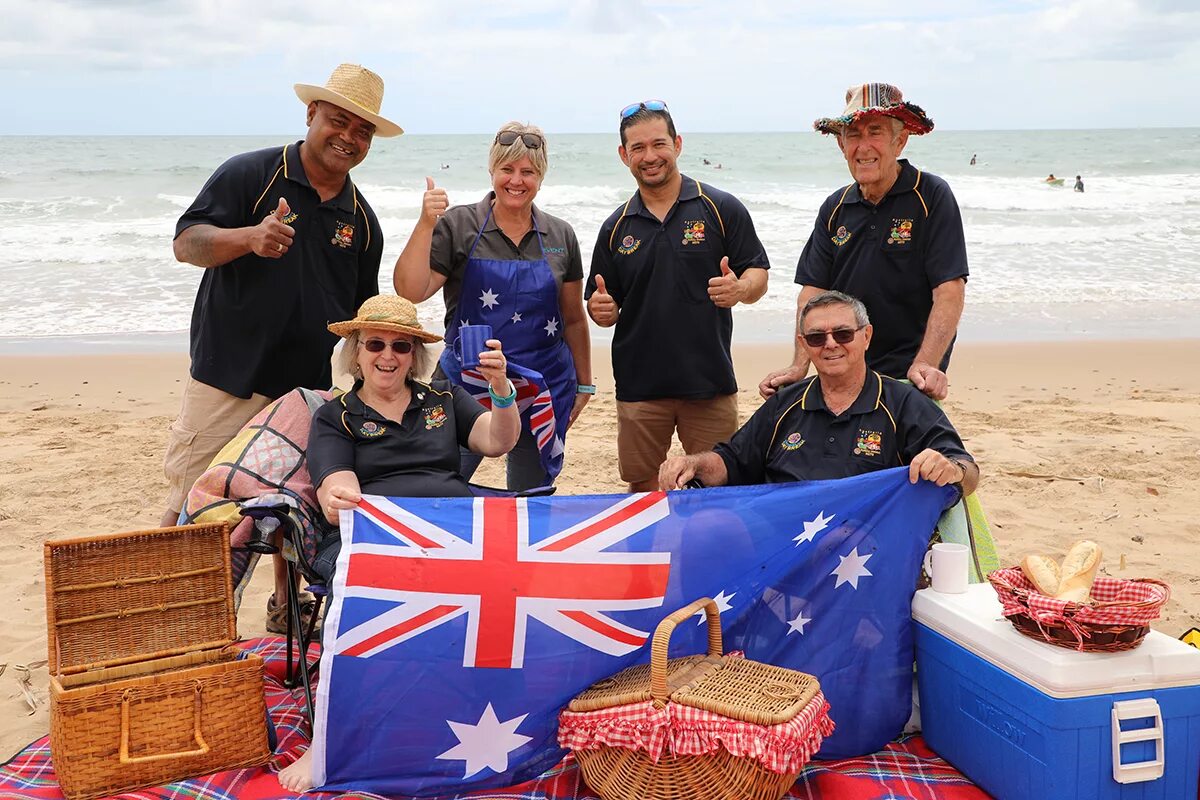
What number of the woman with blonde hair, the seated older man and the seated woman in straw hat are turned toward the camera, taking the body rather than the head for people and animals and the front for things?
3

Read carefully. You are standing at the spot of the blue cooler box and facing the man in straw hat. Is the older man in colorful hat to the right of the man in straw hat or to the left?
right

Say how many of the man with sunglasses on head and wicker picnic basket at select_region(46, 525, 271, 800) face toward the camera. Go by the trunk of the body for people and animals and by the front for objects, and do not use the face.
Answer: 2

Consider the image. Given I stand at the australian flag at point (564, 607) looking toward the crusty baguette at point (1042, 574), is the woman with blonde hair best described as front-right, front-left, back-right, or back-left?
back-left

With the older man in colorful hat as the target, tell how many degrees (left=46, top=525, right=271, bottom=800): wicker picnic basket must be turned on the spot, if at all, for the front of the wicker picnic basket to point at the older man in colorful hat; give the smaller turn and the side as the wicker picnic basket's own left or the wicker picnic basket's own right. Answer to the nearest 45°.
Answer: approximately 90° to the wicker picnic basket's own left

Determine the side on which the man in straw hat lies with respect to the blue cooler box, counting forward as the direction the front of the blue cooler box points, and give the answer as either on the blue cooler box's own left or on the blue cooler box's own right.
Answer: on the blue cooler box's own right

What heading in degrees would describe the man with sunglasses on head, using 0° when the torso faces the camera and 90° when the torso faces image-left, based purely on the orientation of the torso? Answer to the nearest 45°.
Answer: approximately 0°
